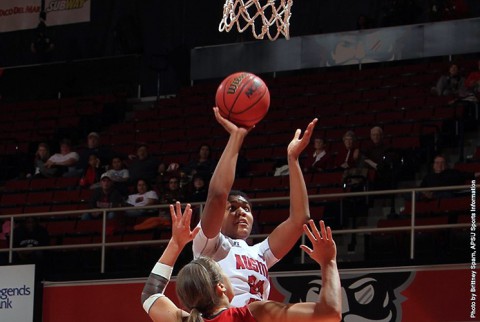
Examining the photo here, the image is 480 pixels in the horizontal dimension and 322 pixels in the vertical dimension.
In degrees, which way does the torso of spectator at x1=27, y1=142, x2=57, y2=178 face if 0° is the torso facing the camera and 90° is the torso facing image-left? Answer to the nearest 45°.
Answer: approximately 0°

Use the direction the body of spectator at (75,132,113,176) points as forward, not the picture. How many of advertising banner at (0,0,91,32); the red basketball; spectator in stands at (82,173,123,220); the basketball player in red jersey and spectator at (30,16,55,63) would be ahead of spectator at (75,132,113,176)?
3

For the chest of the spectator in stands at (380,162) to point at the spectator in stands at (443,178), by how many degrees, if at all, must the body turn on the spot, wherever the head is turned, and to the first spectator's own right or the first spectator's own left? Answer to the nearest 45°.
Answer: approximately 45° to the first spectator's own left

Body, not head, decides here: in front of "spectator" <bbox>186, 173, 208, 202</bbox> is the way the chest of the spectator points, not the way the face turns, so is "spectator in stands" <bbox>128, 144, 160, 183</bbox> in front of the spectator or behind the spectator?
behind

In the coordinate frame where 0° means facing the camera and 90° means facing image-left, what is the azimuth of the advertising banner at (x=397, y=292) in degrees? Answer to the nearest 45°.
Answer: approximately 0°

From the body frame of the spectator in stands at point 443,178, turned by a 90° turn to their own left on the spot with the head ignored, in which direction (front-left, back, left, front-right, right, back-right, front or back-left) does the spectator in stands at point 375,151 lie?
back-left

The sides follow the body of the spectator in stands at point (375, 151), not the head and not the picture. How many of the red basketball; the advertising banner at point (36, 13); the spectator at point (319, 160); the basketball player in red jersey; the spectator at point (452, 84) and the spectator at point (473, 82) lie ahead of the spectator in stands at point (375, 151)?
2

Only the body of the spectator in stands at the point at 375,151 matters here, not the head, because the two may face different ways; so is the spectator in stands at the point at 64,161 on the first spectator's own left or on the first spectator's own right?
on the first spectator's own right
